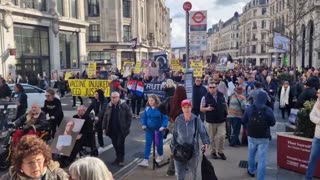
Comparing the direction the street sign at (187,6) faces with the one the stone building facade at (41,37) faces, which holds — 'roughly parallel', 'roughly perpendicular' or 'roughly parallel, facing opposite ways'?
roughly perpendicular

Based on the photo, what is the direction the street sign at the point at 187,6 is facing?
toward the camera

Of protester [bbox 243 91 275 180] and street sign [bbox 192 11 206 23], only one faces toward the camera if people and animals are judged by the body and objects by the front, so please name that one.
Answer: the street sign

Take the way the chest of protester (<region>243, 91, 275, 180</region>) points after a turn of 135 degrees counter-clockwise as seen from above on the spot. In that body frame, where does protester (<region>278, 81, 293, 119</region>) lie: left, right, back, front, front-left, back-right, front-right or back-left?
back-right

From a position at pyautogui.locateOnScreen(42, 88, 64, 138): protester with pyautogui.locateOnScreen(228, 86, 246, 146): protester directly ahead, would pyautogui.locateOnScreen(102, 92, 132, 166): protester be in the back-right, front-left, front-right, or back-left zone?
front-right

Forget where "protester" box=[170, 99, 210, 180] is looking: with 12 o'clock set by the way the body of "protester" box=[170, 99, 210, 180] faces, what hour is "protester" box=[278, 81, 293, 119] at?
"protester" box=[278, 81, 293, 119] is roughly at 7 o'clock from "protester" box=[170, 99, 210, 180].

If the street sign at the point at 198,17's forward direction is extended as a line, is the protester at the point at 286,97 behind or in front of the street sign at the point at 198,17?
behind

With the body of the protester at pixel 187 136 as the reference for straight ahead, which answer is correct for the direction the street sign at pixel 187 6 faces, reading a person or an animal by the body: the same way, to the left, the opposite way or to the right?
the same way

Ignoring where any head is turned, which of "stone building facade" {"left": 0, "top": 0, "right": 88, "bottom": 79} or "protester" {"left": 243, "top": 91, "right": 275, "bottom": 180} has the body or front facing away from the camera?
the protester

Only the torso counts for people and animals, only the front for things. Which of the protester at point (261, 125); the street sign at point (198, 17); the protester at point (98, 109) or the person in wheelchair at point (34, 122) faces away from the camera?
the protester at point (261, 125)

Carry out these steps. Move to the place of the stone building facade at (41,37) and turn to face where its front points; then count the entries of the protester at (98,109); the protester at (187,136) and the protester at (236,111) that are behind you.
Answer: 0

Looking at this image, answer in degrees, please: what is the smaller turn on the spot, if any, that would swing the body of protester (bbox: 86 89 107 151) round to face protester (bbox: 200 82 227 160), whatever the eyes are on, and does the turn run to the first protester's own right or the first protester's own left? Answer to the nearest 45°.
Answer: approximately 90° to the first protester's own left

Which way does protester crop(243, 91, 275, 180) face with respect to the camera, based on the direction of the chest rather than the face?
away from the camera

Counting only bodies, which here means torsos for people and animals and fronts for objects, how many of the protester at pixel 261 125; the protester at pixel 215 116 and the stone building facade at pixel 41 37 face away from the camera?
1

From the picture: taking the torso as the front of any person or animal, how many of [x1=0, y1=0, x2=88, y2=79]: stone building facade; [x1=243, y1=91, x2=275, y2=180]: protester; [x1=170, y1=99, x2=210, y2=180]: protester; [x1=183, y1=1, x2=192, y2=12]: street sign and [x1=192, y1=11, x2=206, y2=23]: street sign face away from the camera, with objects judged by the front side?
1

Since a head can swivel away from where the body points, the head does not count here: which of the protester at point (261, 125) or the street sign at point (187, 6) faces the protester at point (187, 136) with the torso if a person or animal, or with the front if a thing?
the street sign

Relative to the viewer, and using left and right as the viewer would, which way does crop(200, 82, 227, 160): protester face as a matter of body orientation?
facing the viewer
